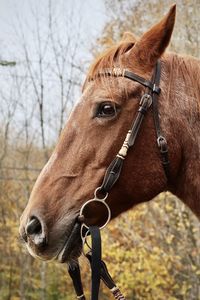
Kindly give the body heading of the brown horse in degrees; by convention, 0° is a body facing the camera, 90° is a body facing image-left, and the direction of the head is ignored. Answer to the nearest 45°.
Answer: approximately 90°
